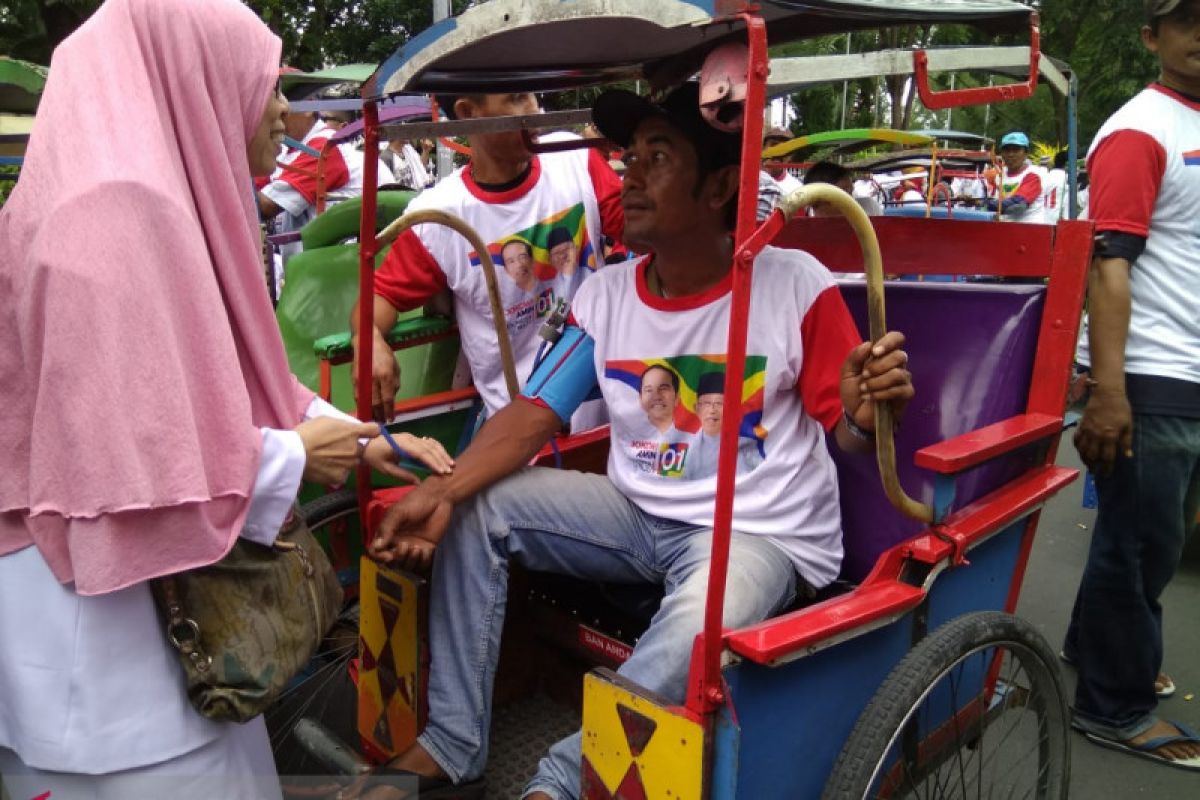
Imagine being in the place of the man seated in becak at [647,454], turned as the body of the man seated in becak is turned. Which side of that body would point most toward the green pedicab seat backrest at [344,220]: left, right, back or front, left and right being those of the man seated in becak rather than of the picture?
right

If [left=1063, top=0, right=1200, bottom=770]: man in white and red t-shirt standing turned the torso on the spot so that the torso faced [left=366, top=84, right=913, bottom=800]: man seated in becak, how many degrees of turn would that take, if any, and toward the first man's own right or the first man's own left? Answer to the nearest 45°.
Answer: approximately 90° to the first man's own right

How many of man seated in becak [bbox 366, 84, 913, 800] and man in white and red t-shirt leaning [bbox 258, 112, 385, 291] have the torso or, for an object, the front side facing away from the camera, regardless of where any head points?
0

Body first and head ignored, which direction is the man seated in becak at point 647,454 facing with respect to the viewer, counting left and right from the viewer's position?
facing the viewer and to the left of the viewer

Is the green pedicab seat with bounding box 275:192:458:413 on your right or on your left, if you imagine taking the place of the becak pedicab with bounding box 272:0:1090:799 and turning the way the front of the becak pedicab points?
on your right

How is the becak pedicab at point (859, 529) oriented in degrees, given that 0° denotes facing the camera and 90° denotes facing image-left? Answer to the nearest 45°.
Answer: approximately 45°
